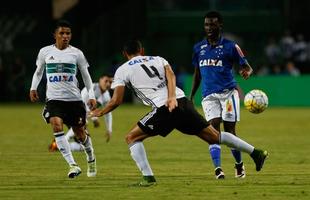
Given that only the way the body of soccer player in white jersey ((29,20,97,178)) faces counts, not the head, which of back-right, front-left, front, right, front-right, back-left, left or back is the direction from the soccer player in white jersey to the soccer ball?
left

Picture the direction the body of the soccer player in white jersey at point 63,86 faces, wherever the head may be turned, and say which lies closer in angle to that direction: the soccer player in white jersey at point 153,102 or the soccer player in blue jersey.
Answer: the soccer player in white jersey

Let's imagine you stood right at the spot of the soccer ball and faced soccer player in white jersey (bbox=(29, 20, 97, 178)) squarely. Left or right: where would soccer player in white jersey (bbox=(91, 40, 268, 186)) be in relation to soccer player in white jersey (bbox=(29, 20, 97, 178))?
left

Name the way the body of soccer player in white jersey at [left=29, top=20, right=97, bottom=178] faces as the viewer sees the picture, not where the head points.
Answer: toward the camera

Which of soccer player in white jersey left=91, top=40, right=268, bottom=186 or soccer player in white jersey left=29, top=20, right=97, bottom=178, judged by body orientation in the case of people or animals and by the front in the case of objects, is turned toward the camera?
soccer player in white jersey left=29, top=20, right=97, bottom=178

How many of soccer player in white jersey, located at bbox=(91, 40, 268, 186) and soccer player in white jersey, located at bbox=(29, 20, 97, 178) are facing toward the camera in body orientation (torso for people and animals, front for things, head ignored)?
1

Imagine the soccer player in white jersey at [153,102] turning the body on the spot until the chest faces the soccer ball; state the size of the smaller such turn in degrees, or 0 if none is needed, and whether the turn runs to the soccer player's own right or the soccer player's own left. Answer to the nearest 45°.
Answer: approximately 90° to the soccer player's own right

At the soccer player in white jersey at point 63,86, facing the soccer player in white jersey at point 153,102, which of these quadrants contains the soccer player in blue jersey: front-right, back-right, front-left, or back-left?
front-left

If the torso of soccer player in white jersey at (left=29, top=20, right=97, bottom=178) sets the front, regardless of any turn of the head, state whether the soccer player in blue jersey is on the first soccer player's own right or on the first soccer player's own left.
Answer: on the first soccer player's own left

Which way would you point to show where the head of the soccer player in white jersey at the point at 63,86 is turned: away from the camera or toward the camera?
toward the camera
